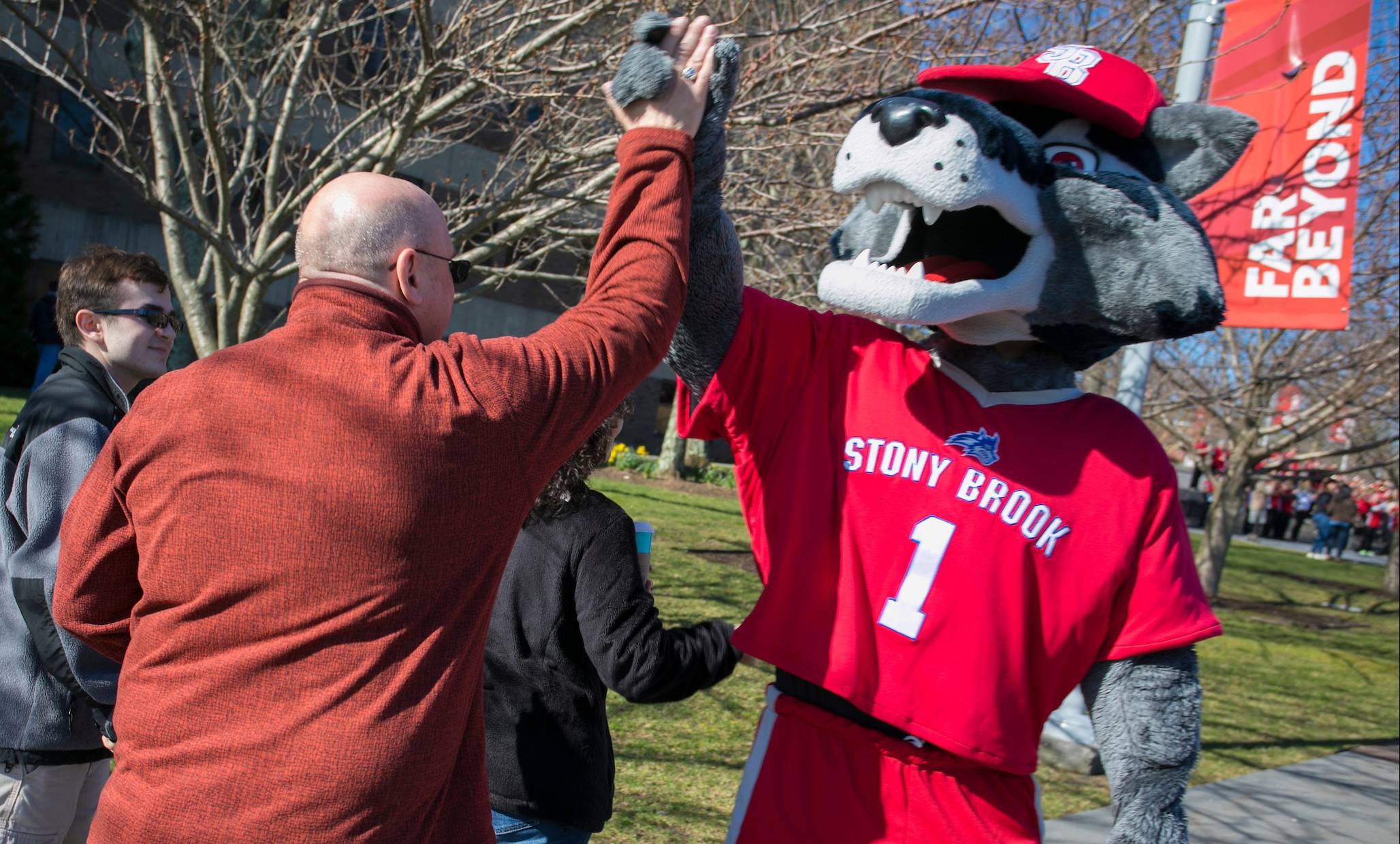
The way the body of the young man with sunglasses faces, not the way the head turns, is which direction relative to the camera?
to the viewer's right

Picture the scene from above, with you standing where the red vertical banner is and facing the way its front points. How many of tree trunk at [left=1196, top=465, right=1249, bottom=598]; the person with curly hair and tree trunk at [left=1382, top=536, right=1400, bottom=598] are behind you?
2

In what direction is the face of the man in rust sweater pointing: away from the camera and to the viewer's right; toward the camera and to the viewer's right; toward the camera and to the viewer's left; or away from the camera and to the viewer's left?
away from the camera and to the viewer's right

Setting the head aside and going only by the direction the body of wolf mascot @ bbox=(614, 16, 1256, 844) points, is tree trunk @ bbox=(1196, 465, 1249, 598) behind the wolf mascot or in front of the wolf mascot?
behind

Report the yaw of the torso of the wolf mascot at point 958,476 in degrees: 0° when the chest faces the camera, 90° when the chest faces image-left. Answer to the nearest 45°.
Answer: approximately 45°

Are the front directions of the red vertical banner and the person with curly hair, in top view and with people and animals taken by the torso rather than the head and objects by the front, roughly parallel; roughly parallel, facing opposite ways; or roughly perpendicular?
roughly parallel, facing opposite ways

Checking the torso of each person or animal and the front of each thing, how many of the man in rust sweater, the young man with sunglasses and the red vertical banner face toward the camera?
1

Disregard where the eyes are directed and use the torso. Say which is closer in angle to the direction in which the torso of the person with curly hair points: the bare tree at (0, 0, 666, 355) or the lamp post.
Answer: the lamp post

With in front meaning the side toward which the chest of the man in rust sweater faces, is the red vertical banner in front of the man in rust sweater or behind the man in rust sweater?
in front

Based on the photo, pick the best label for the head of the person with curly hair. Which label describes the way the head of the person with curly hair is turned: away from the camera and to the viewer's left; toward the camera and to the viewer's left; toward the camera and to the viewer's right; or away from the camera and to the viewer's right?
away from the camera and to the viewer's right

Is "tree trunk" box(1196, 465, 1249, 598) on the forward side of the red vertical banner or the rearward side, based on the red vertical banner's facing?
on the rearward side

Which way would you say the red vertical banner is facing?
toward the camera

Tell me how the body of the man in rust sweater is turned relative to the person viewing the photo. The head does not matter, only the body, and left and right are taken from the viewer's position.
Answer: facing away from the viewer and to the right of the viewer

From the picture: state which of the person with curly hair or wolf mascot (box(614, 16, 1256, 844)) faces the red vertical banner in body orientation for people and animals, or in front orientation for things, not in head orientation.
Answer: the person with curly hair

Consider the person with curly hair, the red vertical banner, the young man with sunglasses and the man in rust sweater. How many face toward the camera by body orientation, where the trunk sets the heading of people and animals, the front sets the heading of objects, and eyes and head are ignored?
1

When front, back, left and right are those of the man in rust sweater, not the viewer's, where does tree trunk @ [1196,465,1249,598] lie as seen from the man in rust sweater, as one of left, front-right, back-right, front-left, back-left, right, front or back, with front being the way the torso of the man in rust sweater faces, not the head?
front

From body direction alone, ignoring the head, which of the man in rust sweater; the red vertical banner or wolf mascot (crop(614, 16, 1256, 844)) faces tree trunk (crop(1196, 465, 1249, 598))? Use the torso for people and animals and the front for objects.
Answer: the man in rust sweater

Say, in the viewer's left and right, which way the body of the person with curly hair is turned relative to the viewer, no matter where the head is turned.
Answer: facing away from the viewer and to the right of the viewer

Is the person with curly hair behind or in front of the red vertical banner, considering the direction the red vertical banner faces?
in front

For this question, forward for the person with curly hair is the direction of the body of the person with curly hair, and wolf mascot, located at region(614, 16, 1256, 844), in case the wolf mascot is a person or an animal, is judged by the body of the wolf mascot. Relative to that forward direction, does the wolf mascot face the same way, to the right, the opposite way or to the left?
the opposite way
